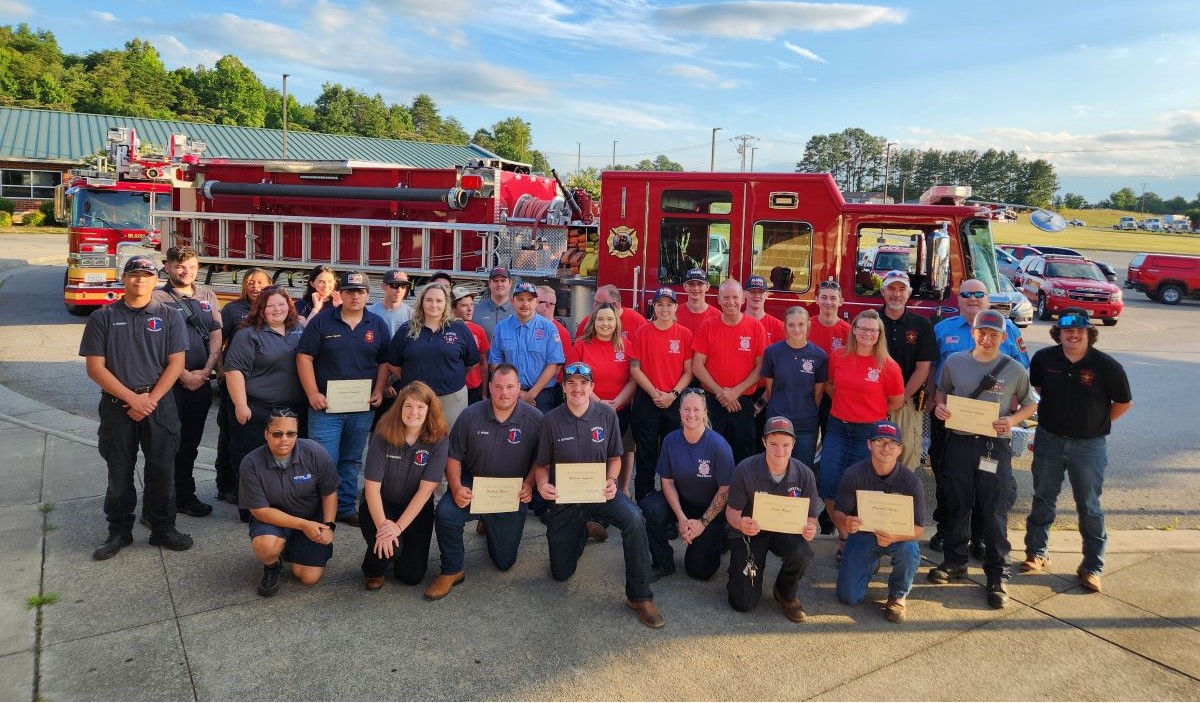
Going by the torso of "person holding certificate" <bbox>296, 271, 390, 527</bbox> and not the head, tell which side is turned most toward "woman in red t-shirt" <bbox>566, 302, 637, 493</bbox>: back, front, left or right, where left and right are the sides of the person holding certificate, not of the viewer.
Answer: left

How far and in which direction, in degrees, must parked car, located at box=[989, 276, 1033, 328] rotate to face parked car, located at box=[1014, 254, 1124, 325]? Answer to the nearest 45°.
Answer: approximately 135° to its left

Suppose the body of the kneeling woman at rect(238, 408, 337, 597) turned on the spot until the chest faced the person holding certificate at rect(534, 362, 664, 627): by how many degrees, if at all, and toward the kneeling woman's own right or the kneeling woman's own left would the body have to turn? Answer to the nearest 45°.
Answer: approximately 90° to the kneeling woman's own left

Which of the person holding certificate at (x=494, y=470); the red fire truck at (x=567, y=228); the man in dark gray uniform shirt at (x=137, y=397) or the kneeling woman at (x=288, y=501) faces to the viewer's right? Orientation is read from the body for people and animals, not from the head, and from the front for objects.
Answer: the red fire truck

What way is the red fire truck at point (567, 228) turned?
to the viewer's right
